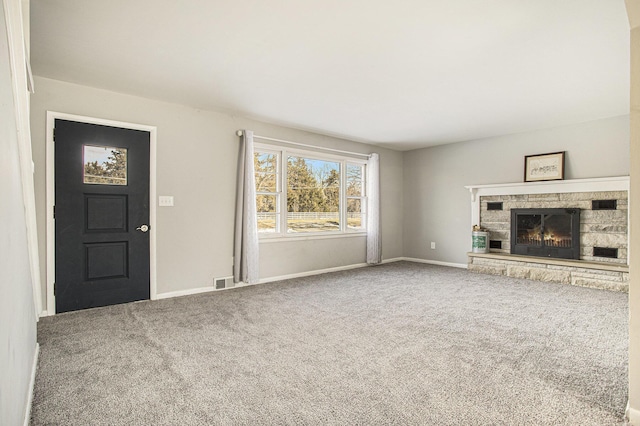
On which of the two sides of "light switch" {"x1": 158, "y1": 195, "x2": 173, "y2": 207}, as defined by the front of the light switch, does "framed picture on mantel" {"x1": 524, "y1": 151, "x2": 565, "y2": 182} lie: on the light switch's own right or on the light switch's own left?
on the light switch's own left

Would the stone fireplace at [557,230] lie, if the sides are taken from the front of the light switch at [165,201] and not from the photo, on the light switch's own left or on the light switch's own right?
on the light switch's own left

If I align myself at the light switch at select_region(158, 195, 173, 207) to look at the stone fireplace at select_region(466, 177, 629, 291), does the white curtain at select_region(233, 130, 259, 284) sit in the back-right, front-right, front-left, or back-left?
front-left

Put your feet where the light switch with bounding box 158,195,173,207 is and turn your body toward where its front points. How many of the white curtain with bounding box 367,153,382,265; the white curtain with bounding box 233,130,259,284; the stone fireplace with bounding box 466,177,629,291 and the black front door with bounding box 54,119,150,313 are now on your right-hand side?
1

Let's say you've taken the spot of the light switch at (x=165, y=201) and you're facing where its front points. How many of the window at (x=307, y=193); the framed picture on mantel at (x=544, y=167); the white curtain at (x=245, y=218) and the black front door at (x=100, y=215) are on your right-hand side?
1

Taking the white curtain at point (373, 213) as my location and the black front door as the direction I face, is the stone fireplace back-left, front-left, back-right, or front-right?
back-left

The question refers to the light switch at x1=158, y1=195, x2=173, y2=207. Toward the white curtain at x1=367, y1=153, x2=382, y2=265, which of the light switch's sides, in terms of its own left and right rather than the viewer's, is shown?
left

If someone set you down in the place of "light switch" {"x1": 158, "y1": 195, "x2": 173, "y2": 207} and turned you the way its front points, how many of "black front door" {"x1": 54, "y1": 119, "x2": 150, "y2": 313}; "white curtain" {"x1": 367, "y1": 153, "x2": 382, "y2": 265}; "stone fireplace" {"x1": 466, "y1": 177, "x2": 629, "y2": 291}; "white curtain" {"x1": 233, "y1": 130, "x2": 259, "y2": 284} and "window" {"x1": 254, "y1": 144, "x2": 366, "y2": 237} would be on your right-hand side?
1
